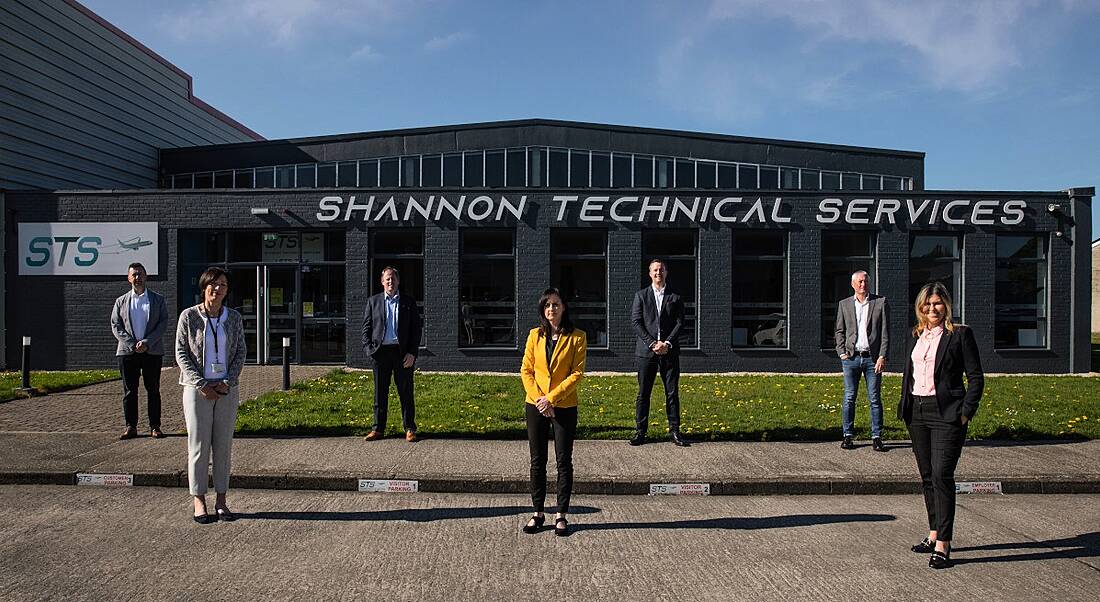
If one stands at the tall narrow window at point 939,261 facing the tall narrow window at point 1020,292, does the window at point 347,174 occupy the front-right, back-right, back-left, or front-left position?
back-left

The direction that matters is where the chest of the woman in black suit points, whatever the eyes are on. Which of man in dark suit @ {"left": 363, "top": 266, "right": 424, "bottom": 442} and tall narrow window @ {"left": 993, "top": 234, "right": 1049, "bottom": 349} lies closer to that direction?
the man in dark suit

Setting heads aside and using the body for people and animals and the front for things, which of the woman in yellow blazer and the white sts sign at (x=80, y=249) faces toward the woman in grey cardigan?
the white sts sign

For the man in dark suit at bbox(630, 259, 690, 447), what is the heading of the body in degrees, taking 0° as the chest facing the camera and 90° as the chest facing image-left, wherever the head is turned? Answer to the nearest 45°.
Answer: approximately 0°

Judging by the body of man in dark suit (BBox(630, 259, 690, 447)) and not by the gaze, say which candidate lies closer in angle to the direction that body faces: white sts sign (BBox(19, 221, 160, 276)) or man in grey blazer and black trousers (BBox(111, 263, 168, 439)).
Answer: the man in grey blazer and black trousers

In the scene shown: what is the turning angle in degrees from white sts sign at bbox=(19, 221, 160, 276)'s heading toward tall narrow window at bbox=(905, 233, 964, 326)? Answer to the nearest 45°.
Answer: approximately 45° to its left

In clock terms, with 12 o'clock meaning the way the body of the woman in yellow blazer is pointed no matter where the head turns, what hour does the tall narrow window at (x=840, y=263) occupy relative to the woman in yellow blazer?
The tall narrow window is roughly at 7 o'clock from the woman in yellow blazer.

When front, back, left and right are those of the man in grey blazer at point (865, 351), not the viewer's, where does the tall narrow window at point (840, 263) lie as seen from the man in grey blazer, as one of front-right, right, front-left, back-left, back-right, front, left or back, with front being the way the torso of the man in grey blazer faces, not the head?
back

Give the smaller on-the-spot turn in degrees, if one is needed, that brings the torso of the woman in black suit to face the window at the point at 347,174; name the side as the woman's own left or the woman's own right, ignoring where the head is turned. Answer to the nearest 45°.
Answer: approximately 90° to the woman's own right

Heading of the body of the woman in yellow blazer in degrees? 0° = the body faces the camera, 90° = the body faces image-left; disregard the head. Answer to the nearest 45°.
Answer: approximately 0°
